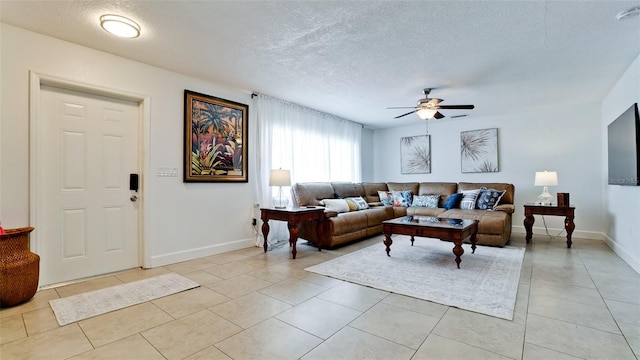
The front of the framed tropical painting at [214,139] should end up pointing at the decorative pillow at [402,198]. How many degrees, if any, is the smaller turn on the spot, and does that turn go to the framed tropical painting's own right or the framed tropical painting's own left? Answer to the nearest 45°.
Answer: approximately 45° to the framed tropical painting's own left

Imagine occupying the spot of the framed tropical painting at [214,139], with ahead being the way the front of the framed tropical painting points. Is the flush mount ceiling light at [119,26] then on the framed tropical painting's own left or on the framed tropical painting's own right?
on the framed tropical painting's own right

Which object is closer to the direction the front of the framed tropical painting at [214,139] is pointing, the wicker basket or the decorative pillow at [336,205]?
the decorative pillow

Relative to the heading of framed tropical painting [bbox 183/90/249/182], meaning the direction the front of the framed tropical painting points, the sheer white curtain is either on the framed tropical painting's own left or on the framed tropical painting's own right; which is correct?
on the framed tropical painting's own left

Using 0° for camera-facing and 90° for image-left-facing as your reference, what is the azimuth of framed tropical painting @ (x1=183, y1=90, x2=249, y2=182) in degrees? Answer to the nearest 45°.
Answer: approximately 315°

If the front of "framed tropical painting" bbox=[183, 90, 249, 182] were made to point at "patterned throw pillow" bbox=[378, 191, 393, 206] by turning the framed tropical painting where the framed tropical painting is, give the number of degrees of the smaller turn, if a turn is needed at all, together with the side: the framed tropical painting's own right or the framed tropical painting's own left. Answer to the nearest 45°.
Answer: approximately 45° to the framed tropical painting's own left

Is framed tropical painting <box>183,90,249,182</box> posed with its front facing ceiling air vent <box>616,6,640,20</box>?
yes
